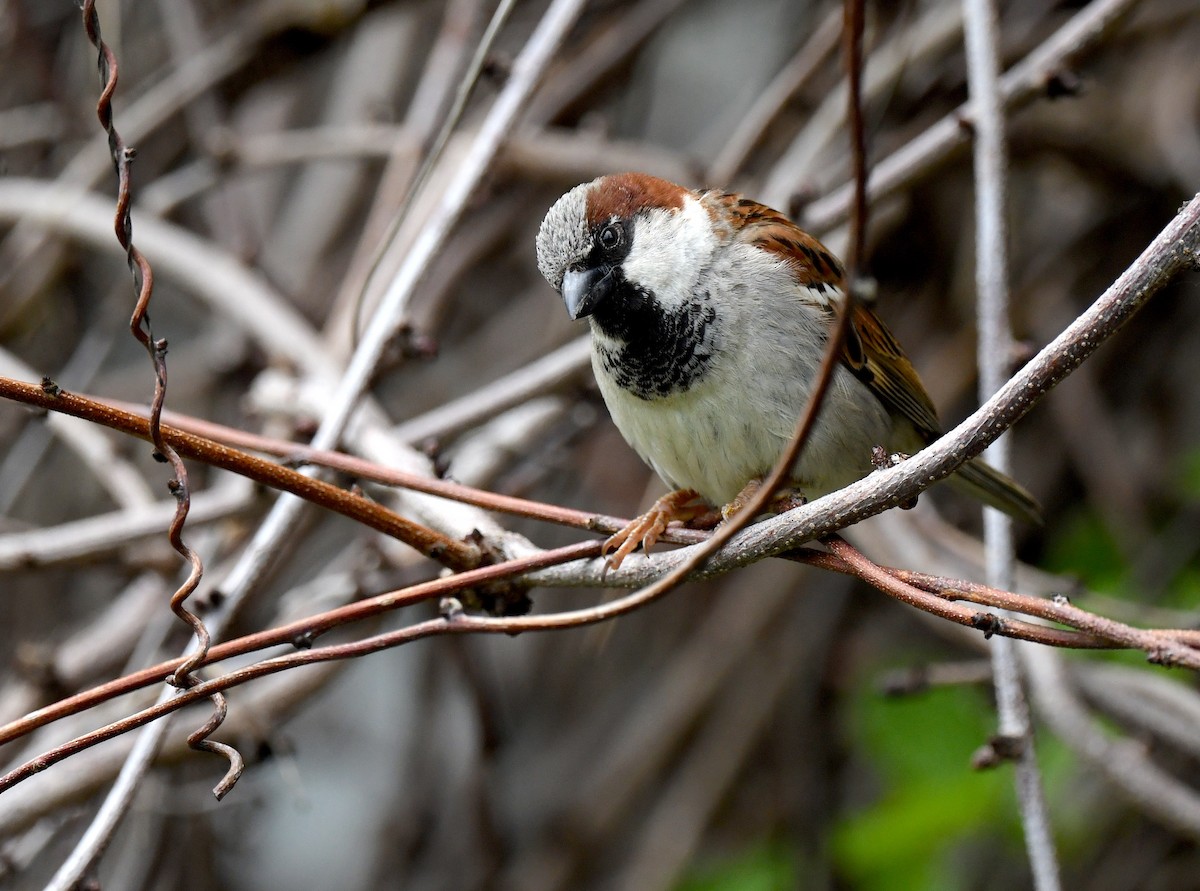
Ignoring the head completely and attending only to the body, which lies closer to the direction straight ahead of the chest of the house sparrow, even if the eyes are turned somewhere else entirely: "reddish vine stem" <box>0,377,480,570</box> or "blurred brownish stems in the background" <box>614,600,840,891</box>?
the reddish vine stem

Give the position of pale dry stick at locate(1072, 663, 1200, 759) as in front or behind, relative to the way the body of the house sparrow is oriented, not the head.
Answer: behind

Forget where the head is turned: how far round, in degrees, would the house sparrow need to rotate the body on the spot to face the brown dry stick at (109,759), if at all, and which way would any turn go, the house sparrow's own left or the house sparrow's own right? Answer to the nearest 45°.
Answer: approximately 45° to the house sparrow's own right

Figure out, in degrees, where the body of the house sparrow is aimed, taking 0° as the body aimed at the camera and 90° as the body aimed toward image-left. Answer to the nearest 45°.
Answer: approximately 45°
